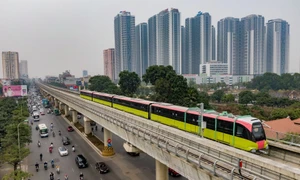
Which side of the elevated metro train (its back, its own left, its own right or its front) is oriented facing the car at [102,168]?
right

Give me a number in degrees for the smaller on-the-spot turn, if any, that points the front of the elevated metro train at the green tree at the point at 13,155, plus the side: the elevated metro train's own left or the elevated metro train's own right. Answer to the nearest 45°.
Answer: approximately 135° to the elevated metro train's own right

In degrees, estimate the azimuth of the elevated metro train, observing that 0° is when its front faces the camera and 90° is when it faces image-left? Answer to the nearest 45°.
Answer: approximately 315°

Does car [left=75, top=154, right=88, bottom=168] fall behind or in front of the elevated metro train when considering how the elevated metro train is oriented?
behind
